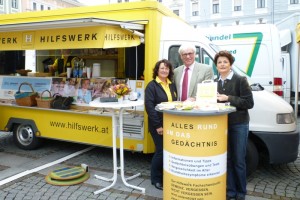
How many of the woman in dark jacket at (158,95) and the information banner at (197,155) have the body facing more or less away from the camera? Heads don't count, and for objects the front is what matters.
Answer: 0

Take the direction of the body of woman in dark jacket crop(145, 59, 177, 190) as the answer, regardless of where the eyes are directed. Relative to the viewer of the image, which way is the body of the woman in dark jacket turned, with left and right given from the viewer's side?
facing the viewer and to the right of the viewer

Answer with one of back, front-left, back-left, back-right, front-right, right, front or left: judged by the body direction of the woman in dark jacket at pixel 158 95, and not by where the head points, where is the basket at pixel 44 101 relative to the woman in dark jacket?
back

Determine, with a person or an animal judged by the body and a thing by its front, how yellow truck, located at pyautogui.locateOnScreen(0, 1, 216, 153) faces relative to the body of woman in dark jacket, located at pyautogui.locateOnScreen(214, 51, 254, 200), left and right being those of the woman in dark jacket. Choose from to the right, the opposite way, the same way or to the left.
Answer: to the left

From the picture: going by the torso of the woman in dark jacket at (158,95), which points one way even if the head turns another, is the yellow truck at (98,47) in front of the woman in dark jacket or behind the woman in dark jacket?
behind

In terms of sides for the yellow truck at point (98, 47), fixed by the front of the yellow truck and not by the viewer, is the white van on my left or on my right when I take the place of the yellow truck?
on my left

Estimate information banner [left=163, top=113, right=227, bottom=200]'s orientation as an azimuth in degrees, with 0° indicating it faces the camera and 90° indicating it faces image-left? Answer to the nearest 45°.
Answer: approximately 0°

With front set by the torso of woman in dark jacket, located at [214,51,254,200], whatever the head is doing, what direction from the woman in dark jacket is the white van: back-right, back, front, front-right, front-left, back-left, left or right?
back-right
